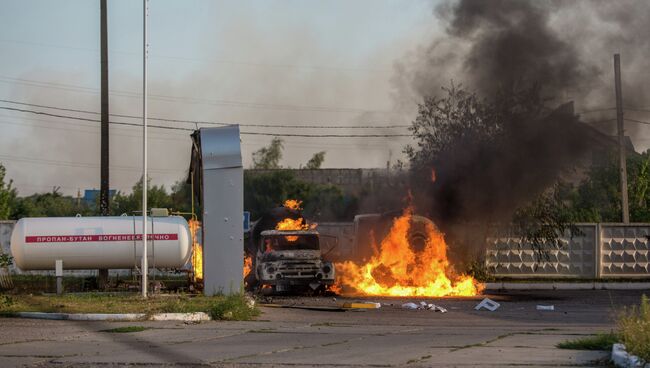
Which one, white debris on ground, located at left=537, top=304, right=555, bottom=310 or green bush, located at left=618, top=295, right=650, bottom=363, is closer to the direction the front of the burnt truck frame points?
the green bush

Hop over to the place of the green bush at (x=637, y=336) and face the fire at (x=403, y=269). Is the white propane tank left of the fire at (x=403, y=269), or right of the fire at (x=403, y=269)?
left

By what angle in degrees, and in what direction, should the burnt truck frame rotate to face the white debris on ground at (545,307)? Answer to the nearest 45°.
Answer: approximately 45° to its left

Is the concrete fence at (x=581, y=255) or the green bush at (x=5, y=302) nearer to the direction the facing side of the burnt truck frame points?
the green bush

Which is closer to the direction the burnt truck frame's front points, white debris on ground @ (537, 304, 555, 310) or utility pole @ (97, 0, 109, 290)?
the white debris on ground

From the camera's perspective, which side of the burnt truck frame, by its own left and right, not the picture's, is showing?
front

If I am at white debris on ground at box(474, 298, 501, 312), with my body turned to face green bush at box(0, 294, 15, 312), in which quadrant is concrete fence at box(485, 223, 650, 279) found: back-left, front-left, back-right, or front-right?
back-right

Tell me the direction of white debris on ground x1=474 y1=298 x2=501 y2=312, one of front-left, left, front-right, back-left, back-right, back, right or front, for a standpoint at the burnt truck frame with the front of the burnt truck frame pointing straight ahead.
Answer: front-left

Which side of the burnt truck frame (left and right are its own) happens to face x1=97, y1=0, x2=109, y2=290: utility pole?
right

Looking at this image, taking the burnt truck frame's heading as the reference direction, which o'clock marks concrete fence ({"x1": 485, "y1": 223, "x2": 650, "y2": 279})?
The concrete fence is roughly at 8 o'clock from the burnt truck frame.

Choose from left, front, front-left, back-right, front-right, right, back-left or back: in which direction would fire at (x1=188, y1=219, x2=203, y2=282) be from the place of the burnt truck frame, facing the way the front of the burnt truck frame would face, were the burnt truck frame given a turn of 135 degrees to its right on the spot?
front-left

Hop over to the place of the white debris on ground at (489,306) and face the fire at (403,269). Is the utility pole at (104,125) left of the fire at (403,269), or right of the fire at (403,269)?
left

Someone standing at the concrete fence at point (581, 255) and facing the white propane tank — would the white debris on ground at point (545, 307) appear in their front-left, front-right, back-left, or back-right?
front-left

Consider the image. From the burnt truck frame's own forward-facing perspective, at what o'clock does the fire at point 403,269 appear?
The fire is roughly at 8 o'clock from the burnt truck frame.

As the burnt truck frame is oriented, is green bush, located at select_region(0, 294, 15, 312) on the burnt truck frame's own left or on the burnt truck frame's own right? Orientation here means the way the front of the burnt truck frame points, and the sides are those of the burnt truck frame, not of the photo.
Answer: on the burnt truck frame's own right

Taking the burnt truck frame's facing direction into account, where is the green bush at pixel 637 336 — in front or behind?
in front
